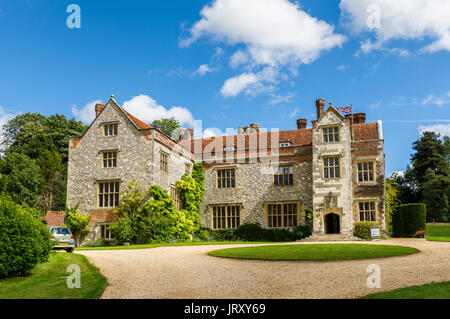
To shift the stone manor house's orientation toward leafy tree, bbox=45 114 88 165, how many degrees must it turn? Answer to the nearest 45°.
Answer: approximately 135° to its right

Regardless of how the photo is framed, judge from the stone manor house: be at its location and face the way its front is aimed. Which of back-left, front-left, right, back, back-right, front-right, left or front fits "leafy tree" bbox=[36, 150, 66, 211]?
back-right

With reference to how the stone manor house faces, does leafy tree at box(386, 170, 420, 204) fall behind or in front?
behind

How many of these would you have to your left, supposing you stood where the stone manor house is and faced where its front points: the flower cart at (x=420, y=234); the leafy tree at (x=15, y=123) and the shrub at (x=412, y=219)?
2

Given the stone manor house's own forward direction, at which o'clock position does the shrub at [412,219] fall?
The shrub is roughly at 9 o'clock from the stone manor house.

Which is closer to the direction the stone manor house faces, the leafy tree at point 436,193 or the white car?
the white car

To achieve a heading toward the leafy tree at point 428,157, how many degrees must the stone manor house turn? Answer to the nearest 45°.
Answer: approximately 135° to its left

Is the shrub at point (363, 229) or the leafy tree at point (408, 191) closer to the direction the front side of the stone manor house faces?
the shrub

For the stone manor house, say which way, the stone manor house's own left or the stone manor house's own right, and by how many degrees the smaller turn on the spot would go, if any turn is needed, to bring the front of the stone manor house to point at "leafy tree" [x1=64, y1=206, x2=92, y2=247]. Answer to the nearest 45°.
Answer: approximately 90° to the stone manor house's own right

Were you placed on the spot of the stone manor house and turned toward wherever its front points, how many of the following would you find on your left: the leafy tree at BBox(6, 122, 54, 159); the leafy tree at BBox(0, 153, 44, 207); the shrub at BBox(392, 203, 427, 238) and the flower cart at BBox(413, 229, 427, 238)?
2

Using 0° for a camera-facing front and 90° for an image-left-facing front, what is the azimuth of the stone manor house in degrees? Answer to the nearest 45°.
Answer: approximately 0°

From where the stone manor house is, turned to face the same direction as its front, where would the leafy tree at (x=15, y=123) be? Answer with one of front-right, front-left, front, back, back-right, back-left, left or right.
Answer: back-right
